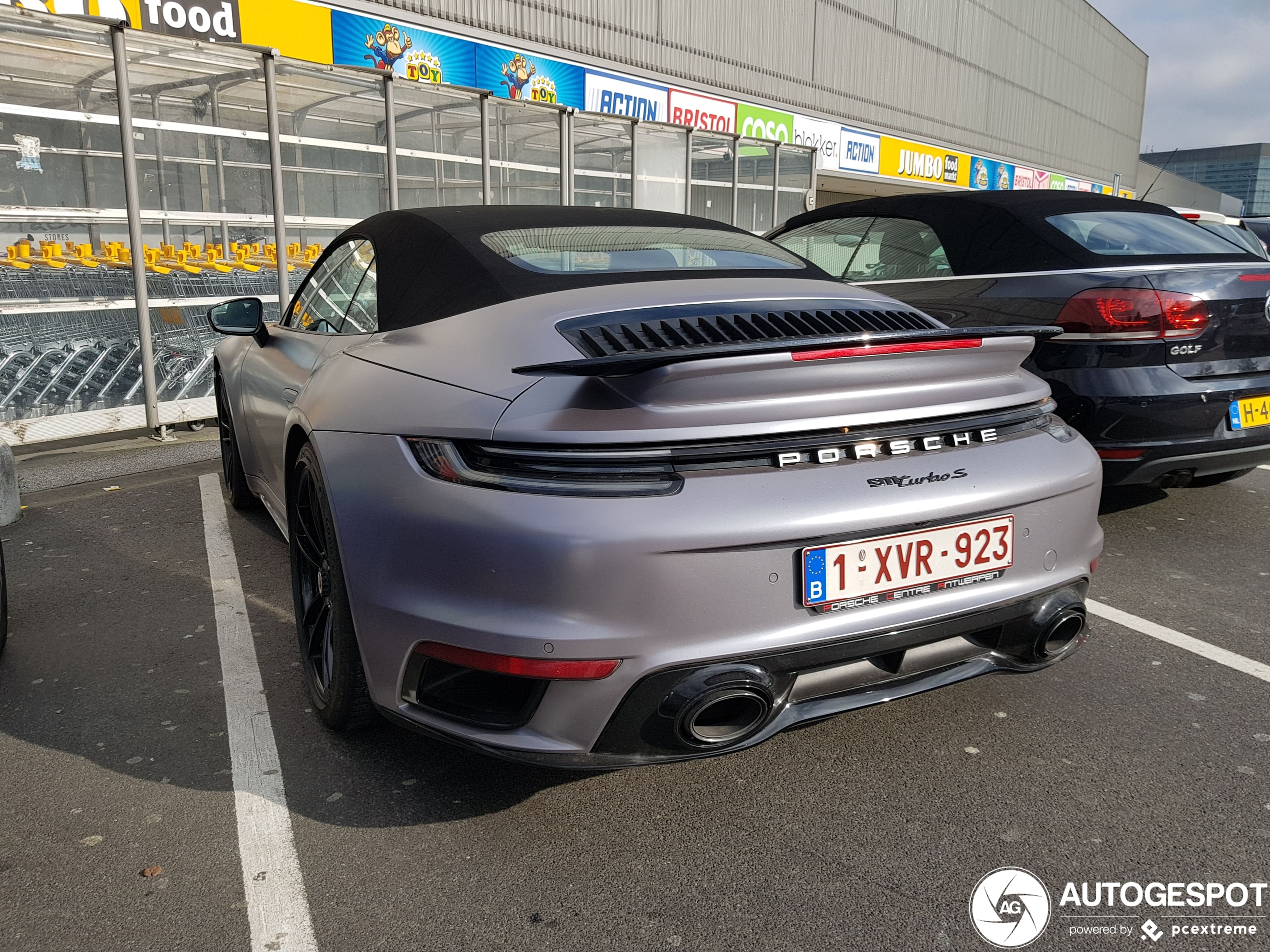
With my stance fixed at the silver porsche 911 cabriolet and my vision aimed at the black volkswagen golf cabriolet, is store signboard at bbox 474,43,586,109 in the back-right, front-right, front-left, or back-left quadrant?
front-left

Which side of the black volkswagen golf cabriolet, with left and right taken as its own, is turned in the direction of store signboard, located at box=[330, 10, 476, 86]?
front

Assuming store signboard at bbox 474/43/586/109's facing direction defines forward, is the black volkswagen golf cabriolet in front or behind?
in front

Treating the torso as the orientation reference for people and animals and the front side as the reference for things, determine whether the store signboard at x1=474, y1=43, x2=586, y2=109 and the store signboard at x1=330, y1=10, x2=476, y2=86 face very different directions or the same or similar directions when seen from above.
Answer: same or similar directions

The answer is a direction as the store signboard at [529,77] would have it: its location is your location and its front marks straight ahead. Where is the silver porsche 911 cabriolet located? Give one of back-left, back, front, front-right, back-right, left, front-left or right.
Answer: front-right

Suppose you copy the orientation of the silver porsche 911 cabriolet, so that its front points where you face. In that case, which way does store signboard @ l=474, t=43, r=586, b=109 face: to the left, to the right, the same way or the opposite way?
the opposite way

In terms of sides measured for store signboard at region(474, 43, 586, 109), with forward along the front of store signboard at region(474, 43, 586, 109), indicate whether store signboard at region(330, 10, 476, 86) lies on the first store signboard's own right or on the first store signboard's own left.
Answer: on the first store signboard's own right

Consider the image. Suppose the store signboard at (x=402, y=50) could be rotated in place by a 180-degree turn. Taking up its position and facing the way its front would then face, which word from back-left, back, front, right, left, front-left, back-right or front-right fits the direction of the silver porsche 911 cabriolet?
back-left

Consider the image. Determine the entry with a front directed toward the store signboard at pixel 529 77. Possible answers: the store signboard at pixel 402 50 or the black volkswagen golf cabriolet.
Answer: the black volkswagen golf cabriolet

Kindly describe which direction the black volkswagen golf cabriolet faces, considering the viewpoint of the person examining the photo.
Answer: facing away from the viewer and to the left of the viewer

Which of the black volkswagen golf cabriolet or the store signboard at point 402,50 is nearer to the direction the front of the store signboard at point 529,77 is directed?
the black volkswagen golf cabriolet

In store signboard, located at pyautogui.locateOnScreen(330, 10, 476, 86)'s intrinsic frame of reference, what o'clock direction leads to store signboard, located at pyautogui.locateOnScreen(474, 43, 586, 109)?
store signboard, located at pyautogui.locateOnScreen(474, 43, 586, 109) is roughly at 9 o'clock from store signboard, located at pyautogui.locateOnScreen(330, 10, 476, 86).

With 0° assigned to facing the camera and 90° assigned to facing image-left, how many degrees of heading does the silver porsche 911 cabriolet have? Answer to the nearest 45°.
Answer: approximately 135°

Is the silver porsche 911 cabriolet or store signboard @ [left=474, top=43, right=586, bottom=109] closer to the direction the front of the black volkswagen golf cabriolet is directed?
the store signboard

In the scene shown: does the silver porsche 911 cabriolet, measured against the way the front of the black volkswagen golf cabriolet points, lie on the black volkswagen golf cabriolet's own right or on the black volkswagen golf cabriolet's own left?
on the black volkswagen golf cabriolet's own left

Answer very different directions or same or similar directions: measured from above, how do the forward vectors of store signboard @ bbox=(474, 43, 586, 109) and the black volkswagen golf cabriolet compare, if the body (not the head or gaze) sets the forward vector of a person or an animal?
very different directions
